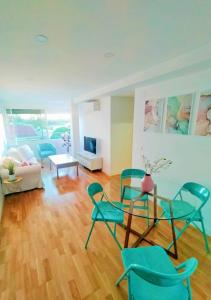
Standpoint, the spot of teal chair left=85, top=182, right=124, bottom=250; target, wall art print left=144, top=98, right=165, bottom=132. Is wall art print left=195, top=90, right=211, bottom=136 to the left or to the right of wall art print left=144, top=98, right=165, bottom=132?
right

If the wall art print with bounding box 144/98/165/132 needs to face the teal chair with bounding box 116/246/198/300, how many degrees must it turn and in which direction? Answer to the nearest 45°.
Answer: approximately 45° to its left

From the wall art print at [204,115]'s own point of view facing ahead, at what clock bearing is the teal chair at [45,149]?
The teal chair is roughly at 2 o'clock from the wall art print.

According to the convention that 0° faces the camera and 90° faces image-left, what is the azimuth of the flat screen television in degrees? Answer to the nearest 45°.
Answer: approximately 45°

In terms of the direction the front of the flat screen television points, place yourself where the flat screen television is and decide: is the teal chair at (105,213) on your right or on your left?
on your left

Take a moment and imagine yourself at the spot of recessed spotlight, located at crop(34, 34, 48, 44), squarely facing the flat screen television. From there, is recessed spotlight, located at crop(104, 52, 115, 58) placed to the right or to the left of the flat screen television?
right

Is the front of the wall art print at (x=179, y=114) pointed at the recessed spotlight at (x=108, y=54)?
yes
